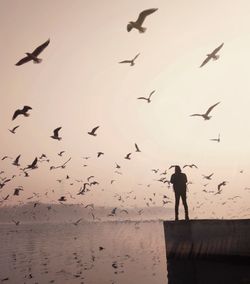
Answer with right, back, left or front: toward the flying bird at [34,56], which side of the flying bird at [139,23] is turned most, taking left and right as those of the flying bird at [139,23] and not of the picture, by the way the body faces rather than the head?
front

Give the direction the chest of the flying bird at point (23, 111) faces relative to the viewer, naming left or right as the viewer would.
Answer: facing to the left of the viewer

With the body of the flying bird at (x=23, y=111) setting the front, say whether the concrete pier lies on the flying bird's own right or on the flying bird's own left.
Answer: on the flying bird's own left

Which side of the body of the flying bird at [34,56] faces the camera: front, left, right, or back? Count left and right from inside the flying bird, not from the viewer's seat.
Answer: left

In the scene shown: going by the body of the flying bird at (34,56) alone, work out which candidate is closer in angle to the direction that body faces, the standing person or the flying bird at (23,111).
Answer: the flying bird

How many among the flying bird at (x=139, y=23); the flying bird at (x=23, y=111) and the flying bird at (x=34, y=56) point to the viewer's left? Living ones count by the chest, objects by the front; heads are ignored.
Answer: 3

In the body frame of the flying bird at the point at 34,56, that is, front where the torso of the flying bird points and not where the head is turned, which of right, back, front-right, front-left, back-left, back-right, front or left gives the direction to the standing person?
back

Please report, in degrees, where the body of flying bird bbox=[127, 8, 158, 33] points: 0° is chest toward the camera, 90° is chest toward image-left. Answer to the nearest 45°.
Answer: approximately 90°
